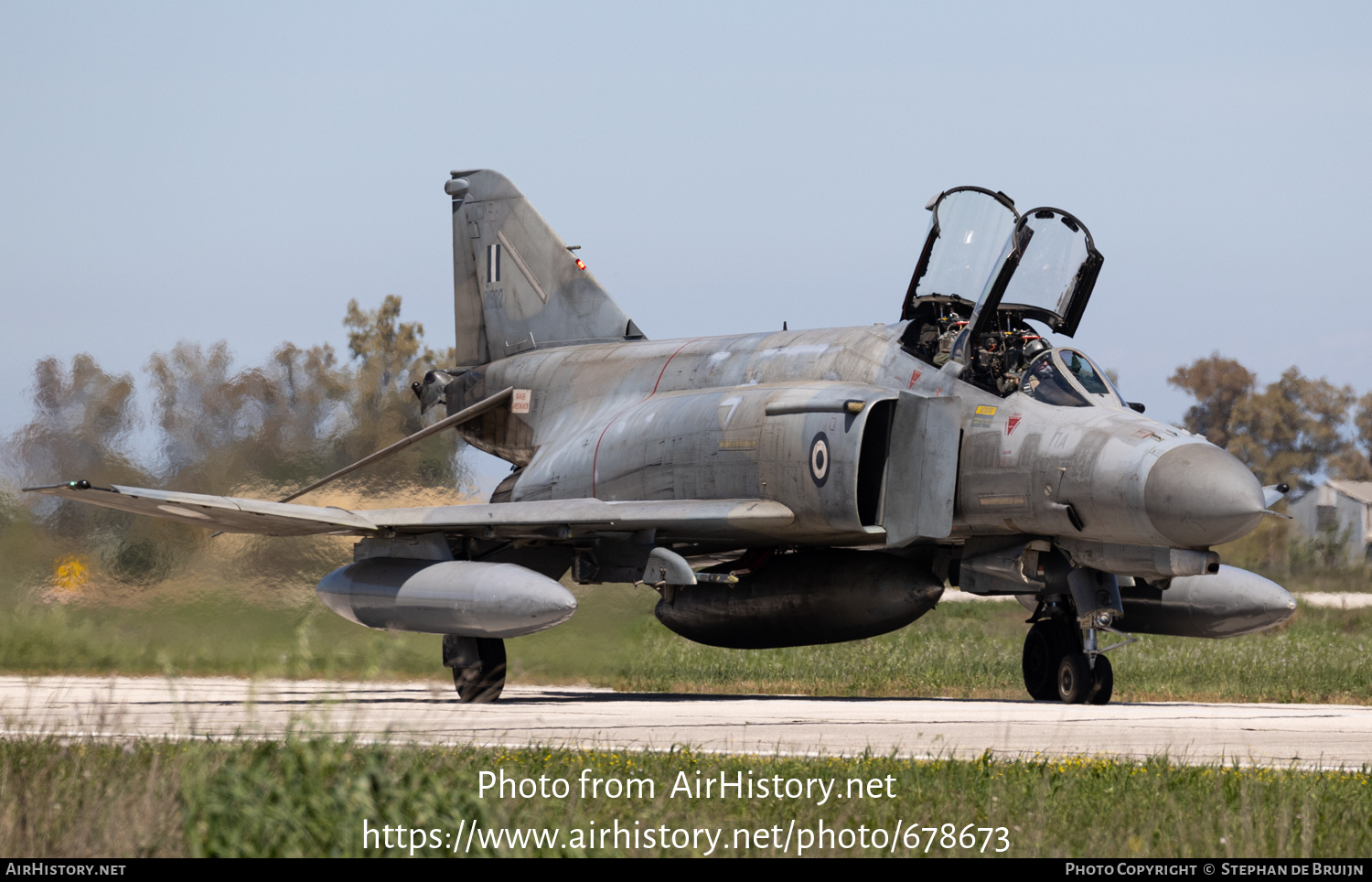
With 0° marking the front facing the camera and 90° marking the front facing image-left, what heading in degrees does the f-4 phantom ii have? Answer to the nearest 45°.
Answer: approximately 315°

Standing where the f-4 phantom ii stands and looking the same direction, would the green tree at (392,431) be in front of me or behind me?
behind
